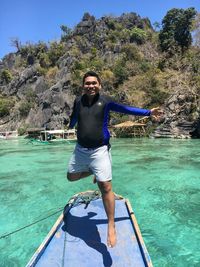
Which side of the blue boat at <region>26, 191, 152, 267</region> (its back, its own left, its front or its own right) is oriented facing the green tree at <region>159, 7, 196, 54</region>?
front

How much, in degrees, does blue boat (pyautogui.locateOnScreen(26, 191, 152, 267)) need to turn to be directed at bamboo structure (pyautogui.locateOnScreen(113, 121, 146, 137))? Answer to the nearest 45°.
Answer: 0° — it already faces it

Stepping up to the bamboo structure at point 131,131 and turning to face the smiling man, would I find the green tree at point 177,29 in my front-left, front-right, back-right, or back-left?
back-left

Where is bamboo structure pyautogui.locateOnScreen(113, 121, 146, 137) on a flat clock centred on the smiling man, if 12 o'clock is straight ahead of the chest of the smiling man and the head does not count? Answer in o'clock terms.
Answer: The bamboo structure is roughly at 6 o'clock from the smiling man.

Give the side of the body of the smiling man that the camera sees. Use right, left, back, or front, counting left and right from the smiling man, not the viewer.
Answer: front

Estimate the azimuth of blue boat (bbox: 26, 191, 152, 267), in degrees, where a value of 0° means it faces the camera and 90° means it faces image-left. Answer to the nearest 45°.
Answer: approximately 180°
